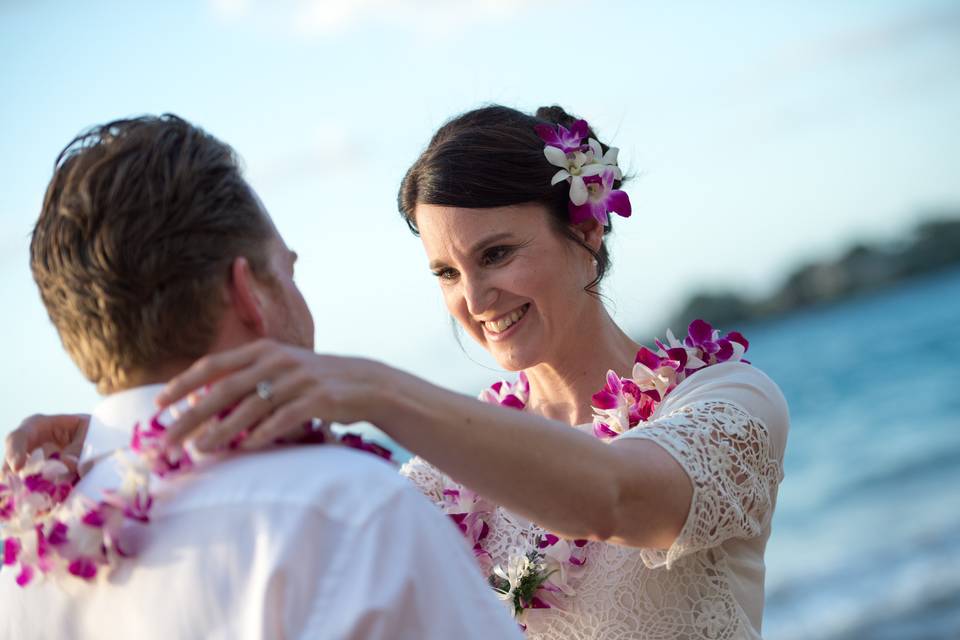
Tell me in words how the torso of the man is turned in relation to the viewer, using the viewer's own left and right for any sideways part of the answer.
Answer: facing away from the viewer and to the right of the viewer

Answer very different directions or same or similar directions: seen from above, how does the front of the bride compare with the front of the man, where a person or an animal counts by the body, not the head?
very different directions

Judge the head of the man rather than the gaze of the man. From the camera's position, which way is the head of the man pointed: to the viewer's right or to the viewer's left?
to the viewer's right

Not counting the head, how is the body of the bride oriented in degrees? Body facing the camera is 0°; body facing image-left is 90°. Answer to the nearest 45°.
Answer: approximately 45°
